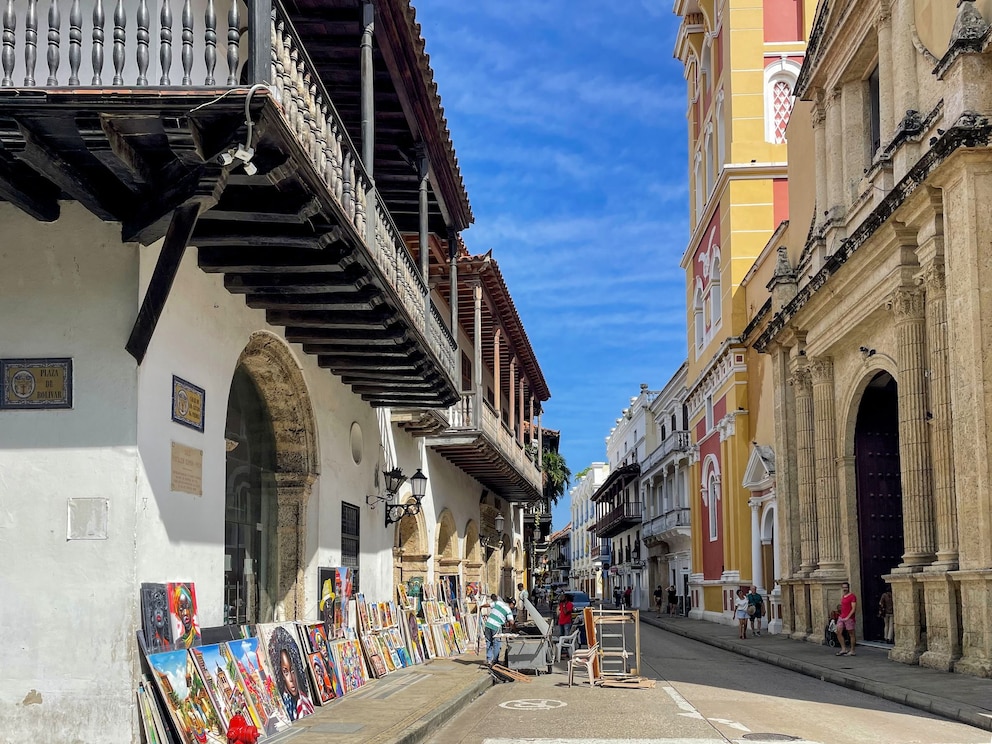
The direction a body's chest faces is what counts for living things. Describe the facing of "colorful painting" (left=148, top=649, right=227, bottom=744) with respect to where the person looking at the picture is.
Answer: facing the viewer and to the right of the viewer

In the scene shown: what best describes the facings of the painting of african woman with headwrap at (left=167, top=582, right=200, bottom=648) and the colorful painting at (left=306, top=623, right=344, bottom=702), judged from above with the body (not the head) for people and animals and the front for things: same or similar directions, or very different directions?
same or similar directions

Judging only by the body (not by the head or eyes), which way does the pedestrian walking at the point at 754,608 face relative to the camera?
toward the camera

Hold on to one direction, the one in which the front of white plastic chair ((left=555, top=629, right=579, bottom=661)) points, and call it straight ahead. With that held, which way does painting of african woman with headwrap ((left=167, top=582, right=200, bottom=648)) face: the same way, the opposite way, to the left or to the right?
to the left

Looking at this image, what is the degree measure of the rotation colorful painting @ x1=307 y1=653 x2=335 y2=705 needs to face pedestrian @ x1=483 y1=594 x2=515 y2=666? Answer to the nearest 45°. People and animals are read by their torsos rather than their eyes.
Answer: approximately 90° to its left

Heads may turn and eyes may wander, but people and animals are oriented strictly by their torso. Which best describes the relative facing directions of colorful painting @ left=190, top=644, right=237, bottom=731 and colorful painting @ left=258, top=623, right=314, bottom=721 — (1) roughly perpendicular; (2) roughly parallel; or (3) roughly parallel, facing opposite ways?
roughly parallel

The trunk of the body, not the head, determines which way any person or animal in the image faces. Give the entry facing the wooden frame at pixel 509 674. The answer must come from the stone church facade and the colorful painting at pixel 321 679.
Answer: the stone church facade

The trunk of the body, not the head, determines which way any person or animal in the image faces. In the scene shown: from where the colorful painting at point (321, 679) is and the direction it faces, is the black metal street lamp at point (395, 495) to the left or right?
on its left

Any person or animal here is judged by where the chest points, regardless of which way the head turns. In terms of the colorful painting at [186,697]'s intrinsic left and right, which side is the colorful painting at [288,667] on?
on its left

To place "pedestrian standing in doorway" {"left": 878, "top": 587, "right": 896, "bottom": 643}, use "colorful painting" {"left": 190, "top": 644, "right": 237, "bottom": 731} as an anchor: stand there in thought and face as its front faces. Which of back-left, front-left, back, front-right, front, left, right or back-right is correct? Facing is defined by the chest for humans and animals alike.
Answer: left

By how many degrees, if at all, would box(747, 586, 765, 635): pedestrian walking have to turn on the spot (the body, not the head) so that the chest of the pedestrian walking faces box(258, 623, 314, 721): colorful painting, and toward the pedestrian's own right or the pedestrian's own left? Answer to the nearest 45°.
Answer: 0° — they already face it

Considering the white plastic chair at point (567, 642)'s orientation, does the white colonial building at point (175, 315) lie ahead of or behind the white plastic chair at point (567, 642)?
ahead

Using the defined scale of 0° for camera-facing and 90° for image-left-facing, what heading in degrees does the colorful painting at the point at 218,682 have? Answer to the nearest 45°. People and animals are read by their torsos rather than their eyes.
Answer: approximately 315°
